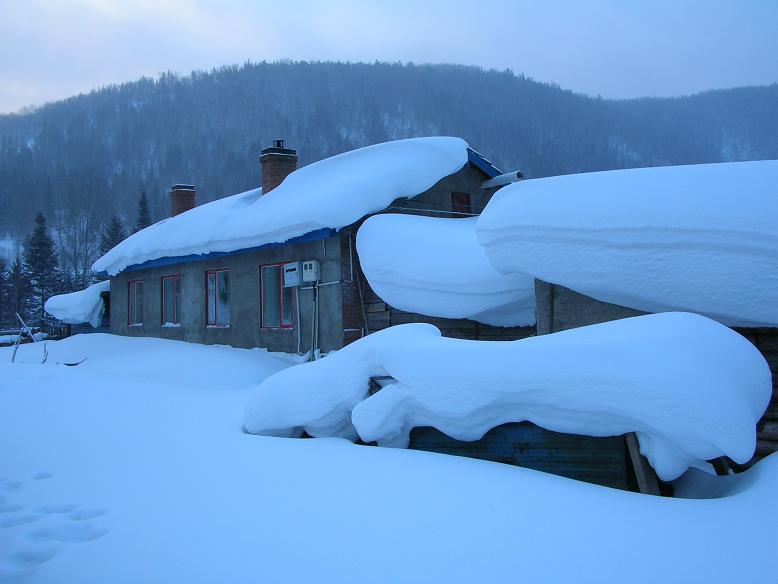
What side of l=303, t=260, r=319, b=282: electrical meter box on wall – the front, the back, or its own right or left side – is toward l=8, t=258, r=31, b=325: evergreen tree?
right

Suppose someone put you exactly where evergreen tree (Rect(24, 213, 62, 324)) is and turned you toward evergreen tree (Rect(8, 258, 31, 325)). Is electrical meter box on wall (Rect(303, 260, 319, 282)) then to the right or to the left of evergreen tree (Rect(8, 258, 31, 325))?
left

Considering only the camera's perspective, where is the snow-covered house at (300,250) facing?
facing the viewer and to the left of the viewer

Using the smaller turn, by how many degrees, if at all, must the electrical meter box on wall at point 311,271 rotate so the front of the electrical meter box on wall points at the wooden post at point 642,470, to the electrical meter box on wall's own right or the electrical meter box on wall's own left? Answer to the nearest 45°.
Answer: approximately 45° to the electrical meter box on wall's own left

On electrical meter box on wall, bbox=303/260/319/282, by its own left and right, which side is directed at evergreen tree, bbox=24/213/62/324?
right

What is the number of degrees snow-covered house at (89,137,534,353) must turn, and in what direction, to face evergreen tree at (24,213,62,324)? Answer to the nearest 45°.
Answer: approximately 90° to its right

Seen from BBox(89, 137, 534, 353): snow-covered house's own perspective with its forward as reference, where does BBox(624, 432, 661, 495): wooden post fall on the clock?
The wooden post is roughly at 10 o'clock from the snow-covered house.

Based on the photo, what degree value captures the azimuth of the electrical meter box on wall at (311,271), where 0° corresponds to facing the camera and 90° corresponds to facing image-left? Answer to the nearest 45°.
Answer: approximately 45°
